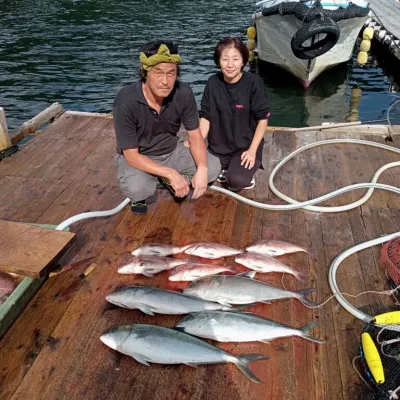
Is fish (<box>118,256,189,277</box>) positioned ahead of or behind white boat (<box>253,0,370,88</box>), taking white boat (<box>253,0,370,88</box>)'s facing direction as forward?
ahead

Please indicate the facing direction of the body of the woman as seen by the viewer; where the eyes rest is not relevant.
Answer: toward the camera

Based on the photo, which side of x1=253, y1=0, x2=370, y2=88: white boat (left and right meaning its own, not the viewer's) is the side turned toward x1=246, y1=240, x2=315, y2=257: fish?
front

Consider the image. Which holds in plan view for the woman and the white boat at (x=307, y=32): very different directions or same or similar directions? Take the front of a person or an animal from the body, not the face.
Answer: same or similar directions

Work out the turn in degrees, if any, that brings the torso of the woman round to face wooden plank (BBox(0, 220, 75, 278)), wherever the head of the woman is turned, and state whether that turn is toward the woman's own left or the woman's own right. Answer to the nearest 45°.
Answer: approximately 45° to the woman's own right

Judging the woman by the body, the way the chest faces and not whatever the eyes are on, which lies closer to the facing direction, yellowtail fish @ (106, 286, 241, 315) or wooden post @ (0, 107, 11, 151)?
the yellowtail fish

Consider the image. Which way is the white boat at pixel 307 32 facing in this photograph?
toward the camera

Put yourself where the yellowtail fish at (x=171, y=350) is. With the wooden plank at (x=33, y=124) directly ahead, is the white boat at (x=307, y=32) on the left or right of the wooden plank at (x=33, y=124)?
right

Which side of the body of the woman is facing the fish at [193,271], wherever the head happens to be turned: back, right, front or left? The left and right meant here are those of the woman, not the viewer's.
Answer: front

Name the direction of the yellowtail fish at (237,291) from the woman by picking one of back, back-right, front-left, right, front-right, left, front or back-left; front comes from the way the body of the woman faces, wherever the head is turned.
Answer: front

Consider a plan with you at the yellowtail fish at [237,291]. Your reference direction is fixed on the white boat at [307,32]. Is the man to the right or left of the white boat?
left

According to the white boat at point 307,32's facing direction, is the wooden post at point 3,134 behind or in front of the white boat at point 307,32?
in front

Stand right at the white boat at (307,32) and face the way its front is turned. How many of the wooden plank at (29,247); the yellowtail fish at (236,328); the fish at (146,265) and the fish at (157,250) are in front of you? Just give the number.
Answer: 4

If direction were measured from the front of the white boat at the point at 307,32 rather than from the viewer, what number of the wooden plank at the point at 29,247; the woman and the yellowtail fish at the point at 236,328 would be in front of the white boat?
3

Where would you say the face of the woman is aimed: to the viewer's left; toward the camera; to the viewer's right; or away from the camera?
toward the camera

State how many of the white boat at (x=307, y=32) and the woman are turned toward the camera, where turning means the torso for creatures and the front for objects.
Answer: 2

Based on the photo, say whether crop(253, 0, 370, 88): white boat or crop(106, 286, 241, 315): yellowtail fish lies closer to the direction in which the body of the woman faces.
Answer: the yellowtail fish

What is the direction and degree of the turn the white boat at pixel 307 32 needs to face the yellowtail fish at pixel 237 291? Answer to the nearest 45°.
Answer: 0° — it already faces it
